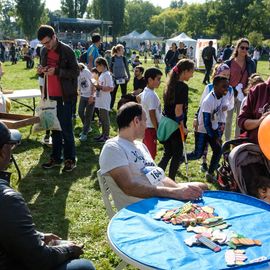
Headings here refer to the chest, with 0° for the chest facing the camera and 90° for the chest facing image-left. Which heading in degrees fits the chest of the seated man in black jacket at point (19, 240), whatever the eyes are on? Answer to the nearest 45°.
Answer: approximately 270°

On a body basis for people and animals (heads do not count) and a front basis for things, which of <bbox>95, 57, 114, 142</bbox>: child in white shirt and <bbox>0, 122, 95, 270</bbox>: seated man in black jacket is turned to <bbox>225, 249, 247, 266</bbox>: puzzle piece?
the seated man in black jacket

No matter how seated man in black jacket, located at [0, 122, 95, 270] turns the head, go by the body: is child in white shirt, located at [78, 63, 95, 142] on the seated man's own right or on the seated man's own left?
on the seated man's own left

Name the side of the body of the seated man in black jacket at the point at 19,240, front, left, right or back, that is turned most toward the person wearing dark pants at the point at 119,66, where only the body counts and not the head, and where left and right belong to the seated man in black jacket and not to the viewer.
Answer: left
